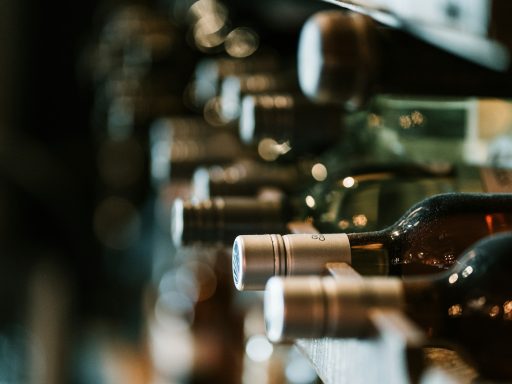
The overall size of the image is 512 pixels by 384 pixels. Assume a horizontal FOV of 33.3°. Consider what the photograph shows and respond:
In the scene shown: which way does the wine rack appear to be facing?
to the viewer's left
